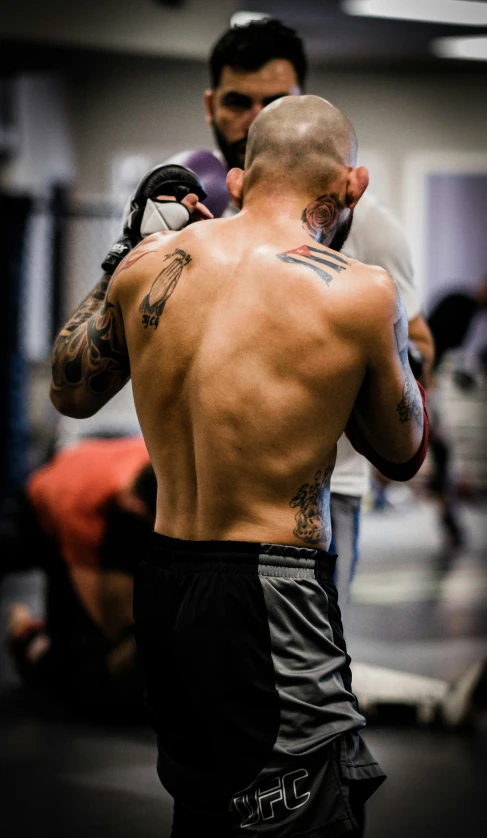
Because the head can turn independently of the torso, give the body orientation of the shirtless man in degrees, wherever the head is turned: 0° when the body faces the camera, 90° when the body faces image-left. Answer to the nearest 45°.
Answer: approximately 225°

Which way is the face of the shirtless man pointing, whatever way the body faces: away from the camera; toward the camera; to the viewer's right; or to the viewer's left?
away from the camera

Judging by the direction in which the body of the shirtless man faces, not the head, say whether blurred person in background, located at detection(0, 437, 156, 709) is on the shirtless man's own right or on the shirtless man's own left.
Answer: on the shirtless man's own left
